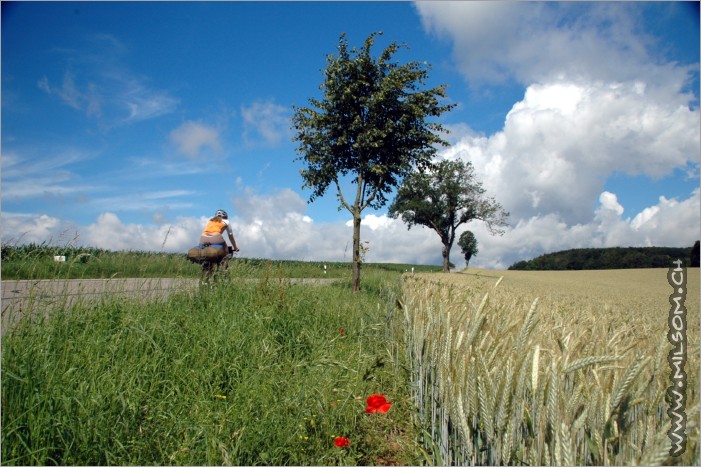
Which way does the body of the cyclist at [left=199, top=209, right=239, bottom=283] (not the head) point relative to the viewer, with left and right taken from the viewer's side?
facing away from the viewer and to the right of the viewer
